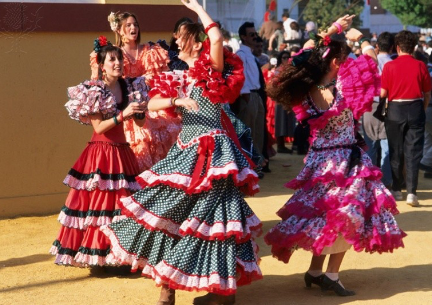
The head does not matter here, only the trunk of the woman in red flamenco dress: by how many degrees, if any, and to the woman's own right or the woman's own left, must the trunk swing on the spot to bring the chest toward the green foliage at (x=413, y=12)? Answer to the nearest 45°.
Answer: approximately 90° to the woman's own left

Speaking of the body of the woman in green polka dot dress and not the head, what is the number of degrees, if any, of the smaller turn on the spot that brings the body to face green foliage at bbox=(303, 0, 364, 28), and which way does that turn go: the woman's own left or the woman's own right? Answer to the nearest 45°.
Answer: approximately 135° to the woman's own right

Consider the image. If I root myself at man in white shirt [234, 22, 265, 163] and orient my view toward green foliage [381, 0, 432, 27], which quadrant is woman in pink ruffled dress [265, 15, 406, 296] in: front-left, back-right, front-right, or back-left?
back-right

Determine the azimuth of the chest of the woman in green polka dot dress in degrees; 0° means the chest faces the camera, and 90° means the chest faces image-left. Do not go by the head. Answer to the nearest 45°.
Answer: approximately 45°

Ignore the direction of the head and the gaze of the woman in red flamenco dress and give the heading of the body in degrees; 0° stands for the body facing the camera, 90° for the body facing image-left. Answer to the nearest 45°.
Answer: approximately 315°
